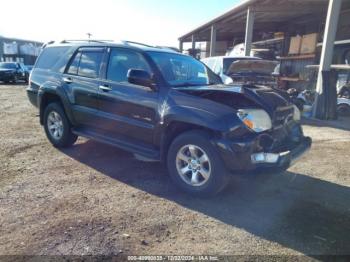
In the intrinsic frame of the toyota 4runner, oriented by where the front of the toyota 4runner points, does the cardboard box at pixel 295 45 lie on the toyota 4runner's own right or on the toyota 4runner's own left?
on the toyota 4runner's own left

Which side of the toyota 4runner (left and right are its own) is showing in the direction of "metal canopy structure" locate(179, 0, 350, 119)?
left

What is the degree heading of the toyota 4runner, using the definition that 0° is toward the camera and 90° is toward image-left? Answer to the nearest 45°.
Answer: approximately 315°

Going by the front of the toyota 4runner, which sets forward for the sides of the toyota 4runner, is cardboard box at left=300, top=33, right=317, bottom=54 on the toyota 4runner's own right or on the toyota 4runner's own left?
on the toyota 4runner's own left
